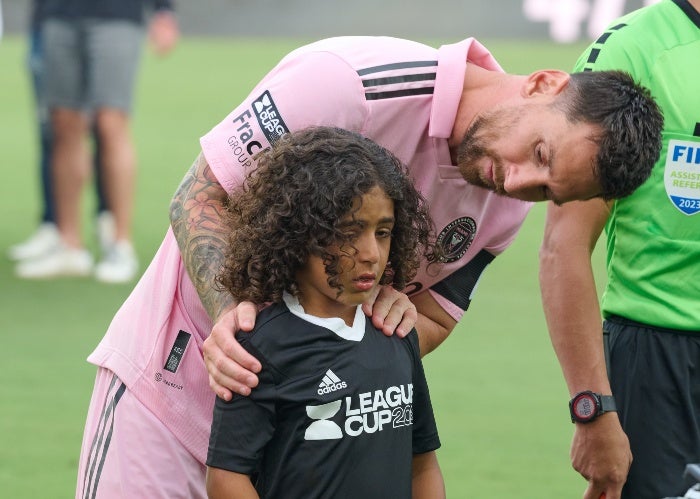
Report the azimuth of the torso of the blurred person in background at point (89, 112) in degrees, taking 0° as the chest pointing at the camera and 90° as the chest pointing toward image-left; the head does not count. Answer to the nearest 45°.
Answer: approximately 45°

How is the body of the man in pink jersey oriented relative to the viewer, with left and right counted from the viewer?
facing the viewer and to the right of the viewer

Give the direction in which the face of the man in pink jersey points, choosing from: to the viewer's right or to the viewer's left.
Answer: to the viewer's left

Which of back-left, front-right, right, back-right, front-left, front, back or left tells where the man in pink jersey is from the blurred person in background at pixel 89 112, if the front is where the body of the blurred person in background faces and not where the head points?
front-left
